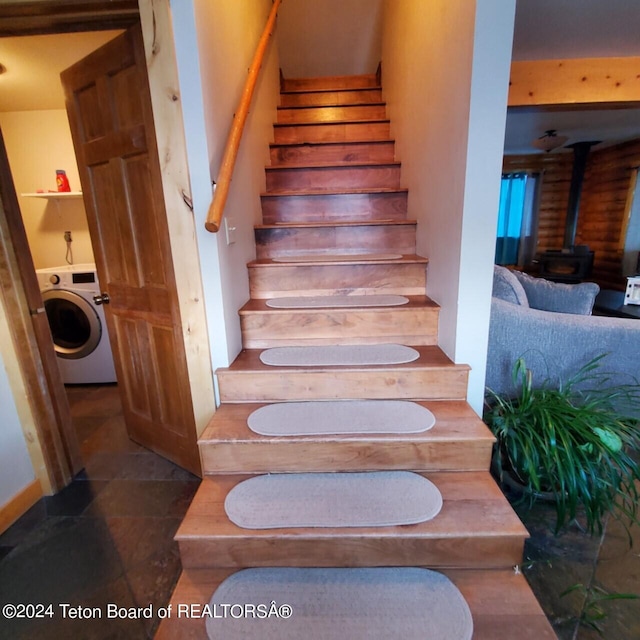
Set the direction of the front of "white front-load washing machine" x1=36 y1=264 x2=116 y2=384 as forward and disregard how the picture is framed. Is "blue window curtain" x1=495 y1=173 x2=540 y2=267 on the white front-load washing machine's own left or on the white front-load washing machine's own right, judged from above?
on the white front-load washing machine's own left

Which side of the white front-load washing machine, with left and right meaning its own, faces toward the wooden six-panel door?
front

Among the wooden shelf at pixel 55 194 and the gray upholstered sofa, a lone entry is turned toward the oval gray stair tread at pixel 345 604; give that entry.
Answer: the wooden shelf

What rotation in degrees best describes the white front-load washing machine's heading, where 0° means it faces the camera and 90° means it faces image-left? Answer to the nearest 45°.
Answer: approximately 0°

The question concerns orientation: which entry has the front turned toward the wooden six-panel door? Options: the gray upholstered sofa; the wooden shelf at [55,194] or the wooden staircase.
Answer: the wooden shelf

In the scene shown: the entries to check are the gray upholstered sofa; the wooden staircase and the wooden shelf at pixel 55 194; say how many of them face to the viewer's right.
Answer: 1

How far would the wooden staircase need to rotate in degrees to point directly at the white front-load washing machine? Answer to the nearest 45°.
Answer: approximately 135° to its right

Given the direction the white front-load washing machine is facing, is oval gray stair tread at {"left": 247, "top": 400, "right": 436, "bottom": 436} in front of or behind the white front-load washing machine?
in front
